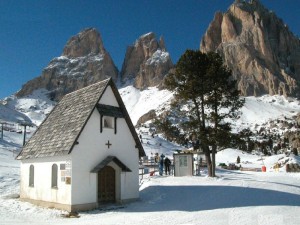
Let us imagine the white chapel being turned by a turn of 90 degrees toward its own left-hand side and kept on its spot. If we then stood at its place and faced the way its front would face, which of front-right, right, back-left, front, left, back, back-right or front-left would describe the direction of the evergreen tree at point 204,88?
front

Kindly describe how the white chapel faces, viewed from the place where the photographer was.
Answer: facing the viewer and to the right of the viewer
